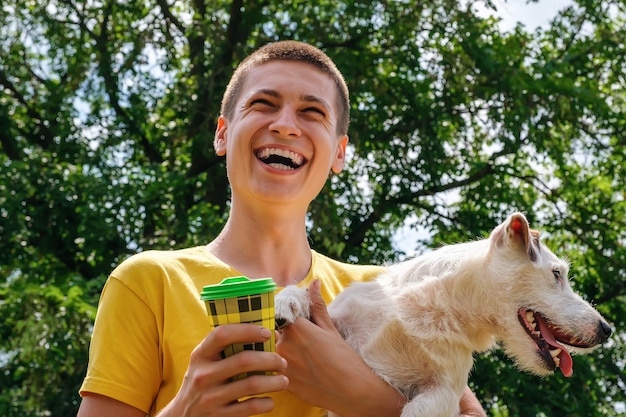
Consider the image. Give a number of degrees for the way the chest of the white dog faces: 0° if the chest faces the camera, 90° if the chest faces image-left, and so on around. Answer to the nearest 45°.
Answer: approximately 270°

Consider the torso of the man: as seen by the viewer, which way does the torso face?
toward the camera
